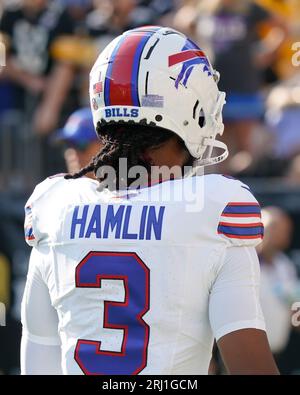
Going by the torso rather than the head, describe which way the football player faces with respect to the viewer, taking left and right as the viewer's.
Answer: facing away from the viewer and to the right of the viewer

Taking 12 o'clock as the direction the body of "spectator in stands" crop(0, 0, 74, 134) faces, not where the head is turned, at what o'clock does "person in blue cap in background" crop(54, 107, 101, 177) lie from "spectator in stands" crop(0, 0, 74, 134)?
"person in blue cap in background" crop(54, 107, 101, 177) is roughly at 12 o'clock from "spectator in stands" crop(0, 0, 74, 134).

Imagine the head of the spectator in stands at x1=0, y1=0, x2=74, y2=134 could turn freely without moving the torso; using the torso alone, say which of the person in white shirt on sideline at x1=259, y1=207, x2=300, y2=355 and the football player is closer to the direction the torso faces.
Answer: the football player

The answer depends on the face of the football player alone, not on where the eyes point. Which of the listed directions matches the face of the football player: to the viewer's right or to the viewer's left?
to the viewer's right

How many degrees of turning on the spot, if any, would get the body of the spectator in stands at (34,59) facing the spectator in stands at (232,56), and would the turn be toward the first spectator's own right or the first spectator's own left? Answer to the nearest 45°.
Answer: approximately 90° to the first spectator's own left

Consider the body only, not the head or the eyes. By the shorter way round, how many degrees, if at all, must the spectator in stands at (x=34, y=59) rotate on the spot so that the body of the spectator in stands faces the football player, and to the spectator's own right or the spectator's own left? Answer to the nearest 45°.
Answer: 0° — they already face them

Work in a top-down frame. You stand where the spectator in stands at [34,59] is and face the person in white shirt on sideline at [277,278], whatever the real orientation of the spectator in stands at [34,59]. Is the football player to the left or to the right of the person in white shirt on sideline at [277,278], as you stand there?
right

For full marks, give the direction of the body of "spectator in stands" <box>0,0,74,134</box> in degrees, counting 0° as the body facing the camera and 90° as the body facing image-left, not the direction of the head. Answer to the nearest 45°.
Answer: approximately 0°

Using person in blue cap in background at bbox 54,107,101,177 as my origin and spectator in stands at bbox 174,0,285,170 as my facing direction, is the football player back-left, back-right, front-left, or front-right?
back-right
